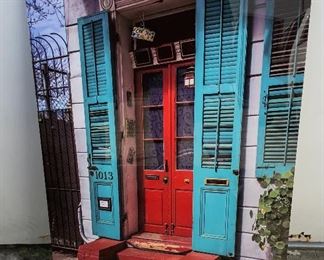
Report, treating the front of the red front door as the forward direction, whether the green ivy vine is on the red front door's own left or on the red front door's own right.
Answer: on the red front door's own left

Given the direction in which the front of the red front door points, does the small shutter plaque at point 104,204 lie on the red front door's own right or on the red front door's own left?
on the red front door's own right

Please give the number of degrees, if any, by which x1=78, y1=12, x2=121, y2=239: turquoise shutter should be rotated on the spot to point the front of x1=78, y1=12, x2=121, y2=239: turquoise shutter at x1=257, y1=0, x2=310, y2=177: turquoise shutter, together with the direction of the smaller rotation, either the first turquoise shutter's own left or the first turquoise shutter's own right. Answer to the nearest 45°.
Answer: approximately 90° to the first turquoise shutter's own left

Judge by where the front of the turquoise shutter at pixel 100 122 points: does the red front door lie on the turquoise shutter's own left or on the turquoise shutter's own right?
on the turquoise shutter's own left

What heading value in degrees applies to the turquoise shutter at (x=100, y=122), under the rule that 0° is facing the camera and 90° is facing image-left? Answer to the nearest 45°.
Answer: approximately 45°

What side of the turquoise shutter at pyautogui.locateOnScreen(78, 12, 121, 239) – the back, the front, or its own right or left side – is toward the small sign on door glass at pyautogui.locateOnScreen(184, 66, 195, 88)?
left
